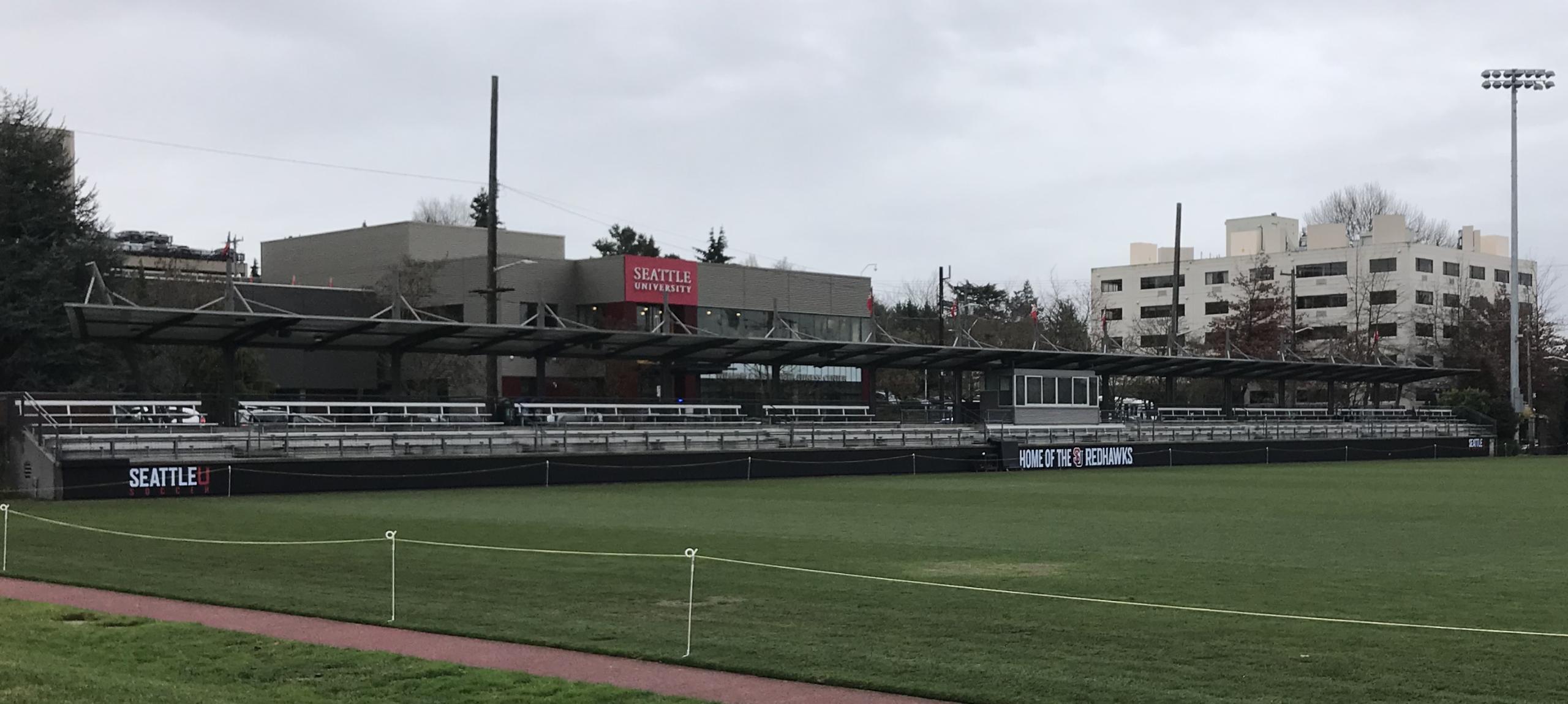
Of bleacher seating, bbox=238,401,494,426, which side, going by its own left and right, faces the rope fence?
front

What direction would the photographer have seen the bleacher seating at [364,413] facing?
facing the viewer
